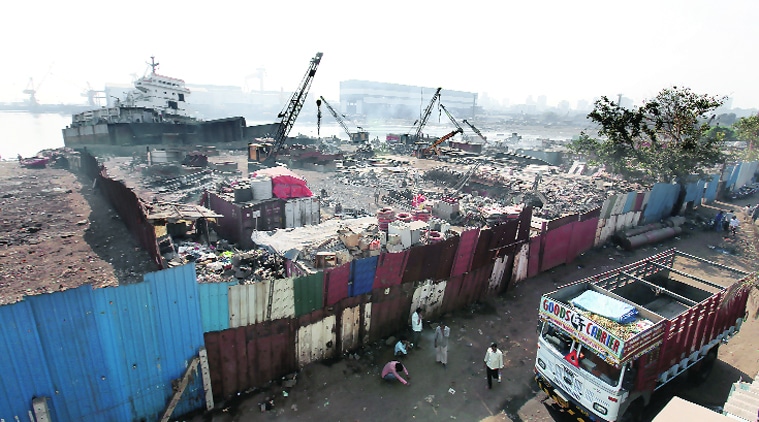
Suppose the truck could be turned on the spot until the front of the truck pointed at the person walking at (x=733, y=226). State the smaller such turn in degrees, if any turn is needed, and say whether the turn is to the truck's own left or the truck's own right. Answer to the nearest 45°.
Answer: approximately 135° to the truck's own right

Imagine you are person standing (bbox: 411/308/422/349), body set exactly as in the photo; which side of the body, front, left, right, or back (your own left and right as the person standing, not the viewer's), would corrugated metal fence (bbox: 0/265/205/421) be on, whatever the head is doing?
right

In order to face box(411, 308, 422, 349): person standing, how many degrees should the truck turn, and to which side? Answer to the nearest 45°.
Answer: approximately 45° to its right

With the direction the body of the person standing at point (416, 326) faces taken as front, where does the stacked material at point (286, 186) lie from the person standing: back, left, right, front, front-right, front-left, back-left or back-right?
back

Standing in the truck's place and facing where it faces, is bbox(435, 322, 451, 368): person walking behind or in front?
in front

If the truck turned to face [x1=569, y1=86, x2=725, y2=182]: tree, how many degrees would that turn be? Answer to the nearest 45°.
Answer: approximately 135° to its right

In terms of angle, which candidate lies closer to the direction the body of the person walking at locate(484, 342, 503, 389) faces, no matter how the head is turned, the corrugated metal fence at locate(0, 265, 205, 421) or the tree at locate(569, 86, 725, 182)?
the corrugated metal fence

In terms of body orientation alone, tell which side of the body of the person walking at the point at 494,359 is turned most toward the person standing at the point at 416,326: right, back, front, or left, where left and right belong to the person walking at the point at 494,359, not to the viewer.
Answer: right

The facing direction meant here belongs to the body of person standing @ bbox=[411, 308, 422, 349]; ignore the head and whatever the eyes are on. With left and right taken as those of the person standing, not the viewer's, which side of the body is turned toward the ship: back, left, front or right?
back

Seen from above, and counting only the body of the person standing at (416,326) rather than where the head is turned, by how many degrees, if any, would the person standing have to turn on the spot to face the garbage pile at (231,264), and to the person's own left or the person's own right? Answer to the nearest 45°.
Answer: approximately 135° to the person's own right

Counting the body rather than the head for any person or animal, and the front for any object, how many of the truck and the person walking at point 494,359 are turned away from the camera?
0

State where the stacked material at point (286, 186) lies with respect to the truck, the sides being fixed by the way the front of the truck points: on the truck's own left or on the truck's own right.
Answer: on the truck's own right

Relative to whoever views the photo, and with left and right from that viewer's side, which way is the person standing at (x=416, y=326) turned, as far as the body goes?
facing the viewer and to the right of the viewer

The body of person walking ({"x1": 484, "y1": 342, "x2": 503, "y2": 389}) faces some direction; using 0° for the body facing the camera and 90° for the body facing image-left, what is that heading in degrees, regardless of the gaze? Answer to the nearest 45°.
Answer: approximately 45°
